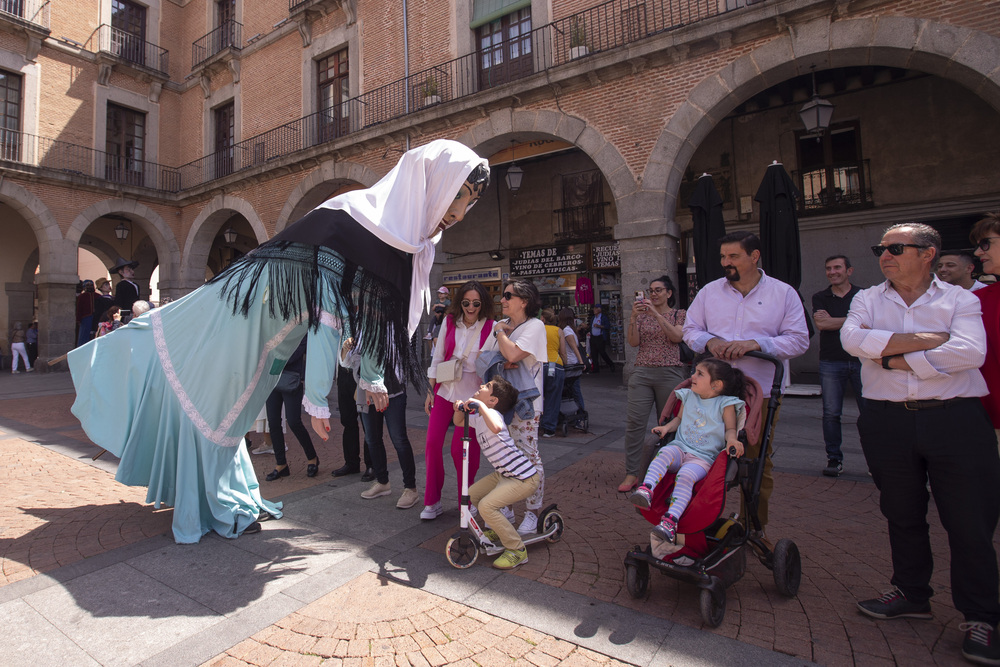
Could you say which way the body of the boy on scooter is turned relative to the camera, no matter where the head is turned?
to the viewer's left

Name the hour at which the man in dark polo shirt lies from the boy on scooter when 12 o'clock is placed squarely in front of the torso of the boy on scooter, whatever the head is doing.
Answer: The man in dark polo shirt is roughly at 5 o'clock from the boy on scooter.

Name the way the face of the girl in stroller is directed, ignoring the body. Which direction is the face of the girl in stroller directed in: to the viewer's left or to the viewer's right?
to the viewer's left

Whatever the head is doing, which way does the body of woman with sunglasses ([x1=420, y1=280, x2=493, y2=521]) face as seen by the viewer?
toward the camera

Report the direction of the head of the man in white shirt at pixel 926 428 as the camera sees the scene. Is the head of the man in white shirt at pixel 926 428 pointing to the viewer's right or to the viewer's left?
to the viewer's left

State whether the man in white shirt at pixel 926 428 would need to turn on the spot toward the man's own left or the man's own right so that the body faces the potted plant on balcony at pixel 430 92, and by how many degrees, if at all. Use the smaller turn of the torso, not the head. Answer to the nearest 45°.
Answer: approximately 90° to the man's own right

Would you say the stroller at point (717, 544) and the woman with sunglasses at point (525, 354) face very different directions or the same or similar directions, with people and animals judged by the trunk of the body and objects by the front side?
same or similar directions

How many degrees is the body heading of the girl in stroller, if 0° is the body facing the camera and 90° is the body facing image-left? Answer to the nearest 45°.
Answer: approximately 45°

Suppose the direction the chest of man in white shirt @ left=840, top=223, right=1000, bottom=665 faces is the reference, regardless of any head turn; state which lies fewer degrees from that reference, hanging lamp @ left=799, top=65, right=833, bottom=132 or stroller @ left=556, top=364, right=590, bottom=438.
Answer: the stroller

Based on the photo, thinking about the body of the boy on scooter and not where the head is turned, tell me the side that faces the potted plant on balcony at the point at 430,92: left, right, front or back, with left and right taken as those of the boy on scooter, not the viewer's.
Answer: right

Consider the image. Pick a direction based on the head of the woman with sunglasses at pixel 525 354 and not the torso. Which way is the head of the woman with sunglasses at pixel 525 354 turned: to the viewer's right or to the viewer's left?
to the viewer's left

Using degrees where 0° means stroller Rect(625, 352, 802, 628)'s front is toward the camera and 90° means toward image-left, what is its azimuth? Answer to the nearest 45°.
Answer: approximately 45°

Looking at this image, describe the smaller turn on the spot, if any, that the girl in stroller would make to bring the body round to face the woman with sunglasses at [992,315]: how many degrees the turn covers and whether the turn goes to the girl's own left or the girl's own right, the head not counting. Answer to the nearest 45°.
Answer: approximately 135° to the girl's own left

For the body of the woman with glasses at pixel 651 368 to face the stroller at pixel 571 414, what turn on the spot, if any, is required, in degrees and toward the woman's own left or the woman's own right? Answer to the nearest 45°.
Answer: approximately 90° to the woman's own right

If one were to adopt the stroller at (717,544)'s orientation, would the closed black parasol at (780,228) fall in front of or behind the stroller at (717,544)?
behind
